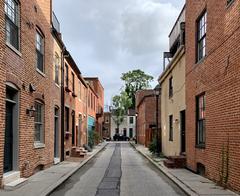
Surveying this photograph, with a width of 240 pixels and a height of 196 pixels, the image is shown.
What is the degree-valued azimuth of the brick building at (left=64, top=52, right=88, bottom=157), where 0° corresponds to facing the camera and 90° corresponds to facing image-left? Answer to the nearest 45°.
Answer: approximately 270°

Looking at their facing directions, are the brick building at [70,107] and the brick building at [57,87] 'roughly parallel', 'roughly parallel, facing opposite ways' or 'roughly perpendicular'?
roughly parallel

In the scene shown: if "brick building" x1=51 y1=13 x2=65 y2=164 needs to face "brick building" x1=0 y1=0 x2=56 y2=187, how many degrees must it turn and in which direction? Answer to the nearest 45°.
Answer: approximately 90° to its right

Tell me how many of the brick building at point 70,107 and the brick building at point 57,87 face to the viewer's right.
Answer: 2

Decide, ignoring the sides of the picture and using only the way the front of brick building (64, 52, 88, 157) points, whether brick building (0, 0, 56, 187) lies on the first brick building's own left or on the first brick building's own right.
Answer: on the first brick building's own right

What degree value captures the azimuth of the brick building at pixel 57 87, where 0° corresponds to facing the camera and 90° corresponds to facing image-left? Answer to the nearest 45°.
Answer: approximately 270°

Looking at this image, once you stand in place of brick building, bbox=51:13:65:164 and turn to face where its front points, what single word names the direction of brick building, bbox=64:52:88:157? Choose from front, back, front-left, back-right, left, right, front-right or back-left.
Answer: left

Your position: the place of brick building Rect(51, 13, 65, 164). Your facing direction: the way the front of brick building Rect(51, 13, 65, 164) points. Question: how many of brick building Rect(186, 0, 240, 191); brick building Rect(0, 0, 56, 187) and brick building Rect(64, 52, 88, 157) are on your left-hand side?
1
